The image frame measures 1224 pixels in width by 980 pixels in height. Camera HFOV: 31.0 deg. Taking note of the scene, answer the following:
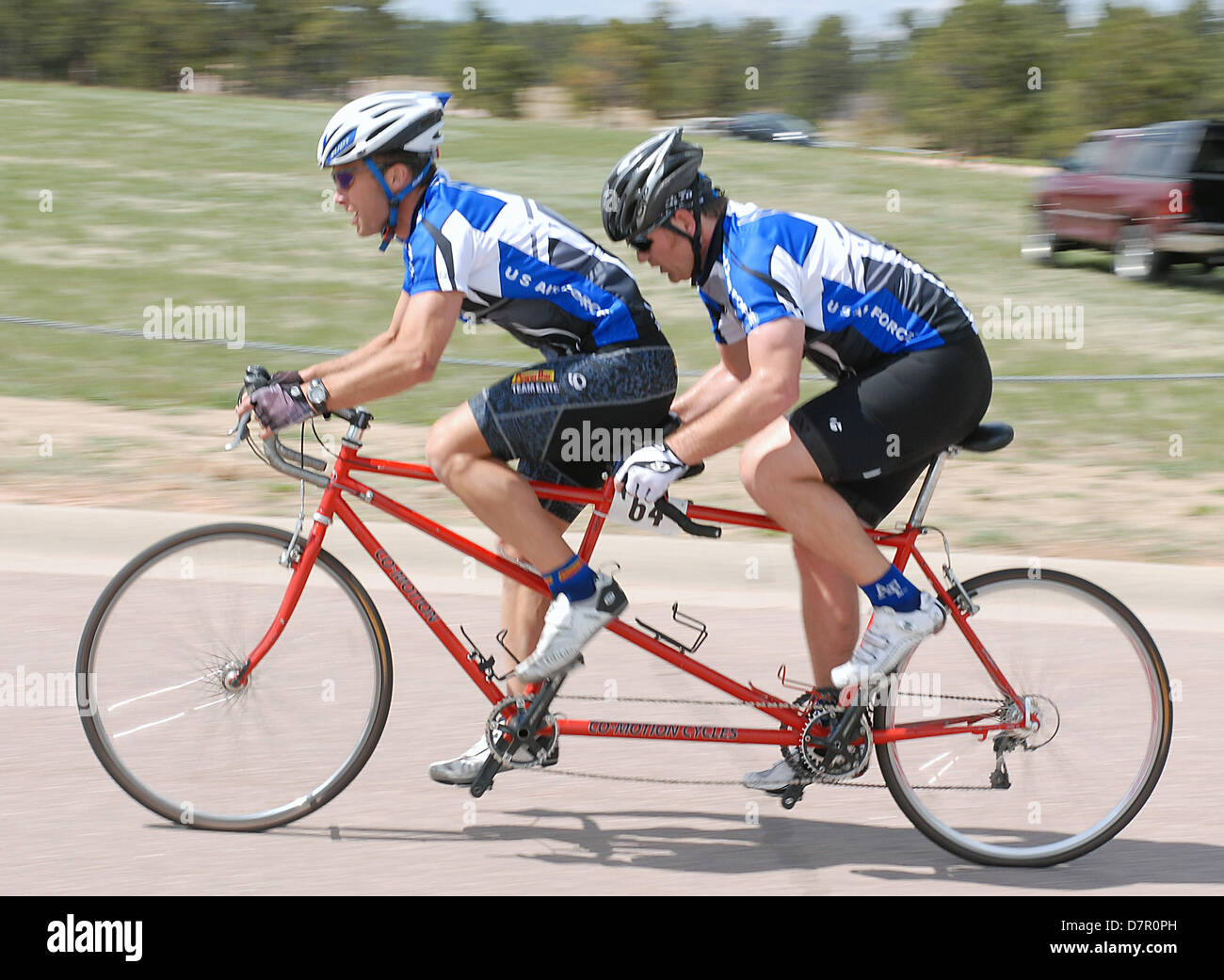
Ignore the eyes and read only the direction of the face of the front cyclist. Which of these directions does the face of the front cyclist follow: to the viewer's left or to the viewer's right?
to the viewer's left

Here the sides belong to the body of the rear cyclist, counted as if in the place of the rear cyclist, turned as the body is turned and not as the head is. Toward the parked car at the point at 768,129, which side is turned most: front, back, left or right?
right

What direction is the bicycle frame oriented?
to the viewer's left

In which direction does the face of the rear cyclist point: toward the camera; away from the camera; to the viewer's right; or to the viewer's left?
to the viewer's left

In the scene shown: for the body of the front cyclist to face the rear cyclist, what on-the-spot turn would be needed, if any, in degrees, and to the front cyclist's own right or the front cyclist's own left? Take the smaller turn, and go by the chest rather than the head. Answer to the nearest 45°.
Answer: approximately 180°

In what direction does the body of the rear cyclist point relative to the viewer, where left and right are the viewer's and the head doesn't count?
facing to the left of the viewer

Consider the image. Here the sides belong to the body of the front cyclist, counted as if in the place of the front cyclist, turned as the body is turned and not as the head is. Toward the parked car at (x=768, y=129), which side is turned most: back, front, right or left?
right

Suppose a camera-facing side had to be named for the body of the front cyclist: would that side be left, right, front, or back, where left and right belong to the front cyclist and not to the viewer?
left
